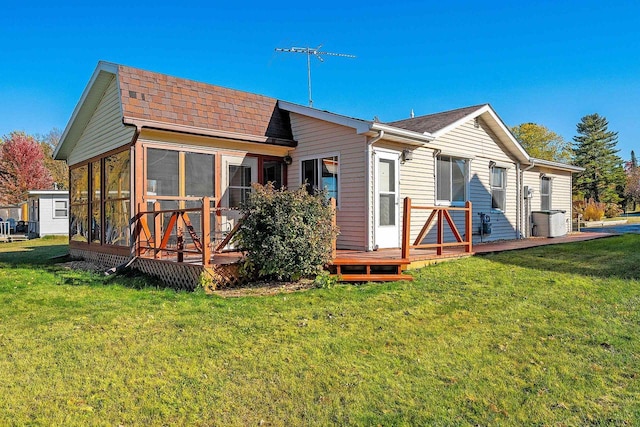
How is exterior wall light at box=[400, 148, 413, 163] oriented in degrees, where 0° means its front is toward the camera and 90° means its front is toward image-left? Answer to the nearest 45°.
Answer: approximately 315°

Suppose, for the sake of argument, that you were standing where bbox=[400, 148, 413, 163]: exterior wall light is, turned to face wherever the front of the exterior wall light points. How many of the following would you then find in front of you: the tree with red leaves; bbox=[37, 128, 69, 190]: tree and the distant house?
0

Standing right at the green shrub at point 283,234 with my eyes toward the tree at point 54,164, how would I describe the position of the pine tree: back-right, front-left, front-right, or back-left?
front-right

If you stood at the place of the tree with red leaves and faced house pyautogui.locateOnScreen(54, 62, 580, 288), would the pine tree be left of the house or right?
left

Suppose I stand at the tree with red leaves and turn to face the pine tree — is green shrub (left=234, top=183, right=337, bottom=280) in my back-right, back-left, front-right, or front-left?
front-right

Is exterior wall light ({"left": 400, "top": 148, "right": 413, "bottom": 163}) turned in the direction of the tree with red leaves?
no

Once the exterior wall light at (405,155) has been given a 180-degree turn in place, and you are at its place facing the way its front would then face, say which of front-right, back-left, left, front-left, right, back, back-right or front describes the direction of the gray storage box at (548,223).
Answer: right

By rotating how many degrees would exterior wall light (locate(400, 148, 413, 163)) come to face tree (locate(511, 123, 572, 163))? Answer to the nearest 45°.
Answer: approximately 135° to its left

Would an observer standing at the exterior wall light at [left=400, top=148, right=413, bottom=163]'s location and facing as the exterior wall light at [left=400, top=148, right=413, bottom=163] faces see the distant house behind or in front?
behind

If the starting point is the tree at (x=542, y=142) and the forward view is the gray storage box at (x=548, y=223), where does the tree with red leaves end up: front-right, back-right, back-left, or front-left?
front-right

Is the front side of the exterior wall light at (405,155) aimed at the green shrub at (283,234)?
no

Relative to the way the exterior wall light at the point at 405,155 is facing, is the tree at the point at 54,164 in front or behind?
behind

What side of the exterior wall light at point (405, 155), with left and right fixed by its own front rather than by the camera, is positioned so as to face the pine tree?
left
